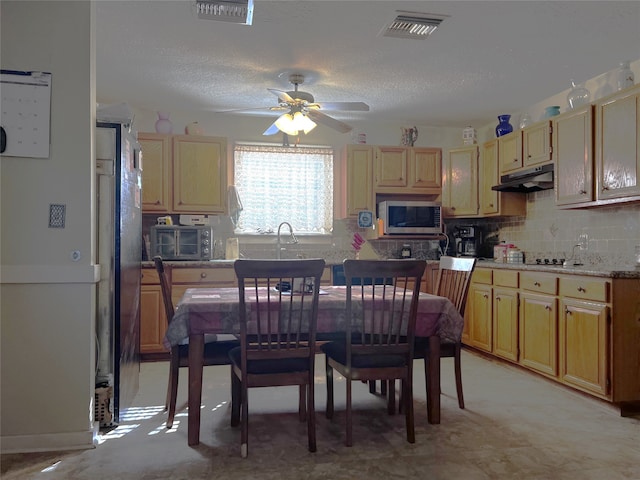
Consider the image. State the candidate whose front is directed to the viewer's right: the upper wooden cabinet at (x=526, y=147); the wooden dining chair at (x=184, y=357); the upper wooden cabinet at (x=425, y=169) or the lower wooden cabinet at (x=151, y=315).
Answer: the wooden dining chair

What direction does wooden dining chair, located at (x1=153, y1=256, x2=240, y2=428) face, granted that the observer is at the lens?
facing to the right of the viewer

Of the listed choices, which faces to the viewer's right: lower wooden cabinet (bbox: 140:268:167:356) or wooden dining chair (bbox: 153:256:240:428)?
the wooden dining chair

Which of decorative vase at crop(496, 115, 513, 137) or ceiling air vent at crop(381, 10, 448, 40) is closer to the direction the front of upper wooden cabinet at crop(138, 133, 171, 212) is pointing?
the ceiling air vent

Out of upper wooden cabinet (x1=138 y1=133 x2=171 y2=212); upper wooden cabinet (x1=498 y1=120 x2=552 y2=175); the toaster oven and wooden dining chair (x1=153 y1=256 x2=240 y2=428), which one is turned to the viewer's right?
the wooden dining chair

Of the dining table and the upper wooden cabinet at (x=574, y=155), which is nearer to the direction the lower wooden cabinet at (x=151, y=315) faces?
the dining table

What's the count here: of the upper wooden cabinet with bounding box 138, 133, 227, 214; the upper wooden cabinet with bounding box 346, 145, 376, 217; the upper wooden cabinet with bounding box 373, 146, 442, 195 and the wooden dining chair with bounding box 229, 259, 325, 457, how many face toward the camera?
3

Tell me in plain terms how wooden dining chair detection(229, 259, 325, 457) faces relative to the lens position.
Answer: facing away from the viewer

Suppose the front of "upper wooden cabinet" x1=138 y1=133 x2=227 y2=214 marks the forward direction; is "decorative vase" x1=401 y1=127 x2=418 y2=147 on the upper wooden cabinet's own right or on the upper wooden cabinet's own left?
on the upper wooden cabinet's own left
